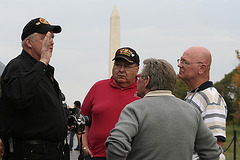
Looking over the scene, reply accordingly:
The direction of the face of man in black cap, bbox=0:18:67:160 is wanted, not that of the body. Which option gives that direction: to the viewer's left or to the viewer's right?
to the viewer's right

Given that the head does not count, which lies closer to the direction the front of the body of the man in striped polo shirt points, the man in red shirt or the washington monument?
the man in red shirt

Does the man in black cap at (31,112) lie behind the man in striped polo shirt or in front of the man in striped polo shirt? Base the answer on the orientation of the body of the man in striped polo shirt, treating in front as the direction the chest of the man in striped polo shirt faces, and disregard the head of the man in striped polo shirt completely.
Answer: in front

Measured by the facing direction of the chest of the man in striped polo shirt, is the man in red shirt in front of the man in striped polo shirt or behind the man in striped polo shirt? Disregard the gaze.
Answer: in front

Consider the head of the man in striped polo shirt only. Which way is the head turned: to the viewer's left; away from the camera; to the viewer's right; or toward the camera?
to the viewer's left

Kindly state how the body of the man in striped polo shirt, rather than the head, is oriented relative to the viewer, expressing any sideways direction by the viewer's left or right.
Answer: facing to the left of the viewer

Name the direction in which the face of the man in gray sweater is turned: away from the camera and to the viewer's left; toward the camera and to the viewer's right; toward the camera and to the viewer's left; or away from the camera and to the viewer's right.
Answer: away from the camera and to the viewer's left

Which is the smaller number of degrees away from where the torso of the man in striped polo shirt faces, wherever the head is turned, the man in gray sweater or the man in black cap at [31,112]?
the man in black cap

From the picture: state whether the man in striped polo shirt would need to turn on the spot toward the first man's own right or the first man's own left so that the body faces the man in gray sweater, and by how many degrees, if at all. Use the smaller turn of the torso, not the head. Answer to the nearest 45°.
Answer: approximately 90° to the first man's own left

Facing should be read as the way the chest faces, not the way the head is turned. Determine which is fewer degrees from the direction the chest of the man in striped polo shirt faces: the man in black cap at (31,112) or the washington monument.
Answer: the man in black cap

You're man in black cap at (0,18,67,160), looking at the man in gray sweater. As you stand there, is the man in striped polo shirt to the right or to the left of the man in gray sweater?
left

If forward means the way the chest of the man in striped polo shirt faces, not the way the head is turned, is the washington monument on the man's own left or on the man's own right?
on the man's own right
